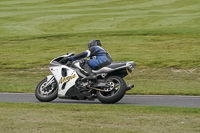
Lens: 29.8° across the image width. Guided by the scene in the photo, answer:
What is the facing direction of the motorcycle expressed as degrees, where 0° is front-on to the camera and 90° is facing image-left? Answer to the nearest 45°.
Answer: approximately 90°

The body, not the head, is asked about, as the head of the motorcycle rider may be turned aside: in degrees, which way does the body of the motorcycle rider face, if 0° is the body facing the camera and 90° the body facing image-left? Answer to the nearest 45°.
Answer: approximately 90°
